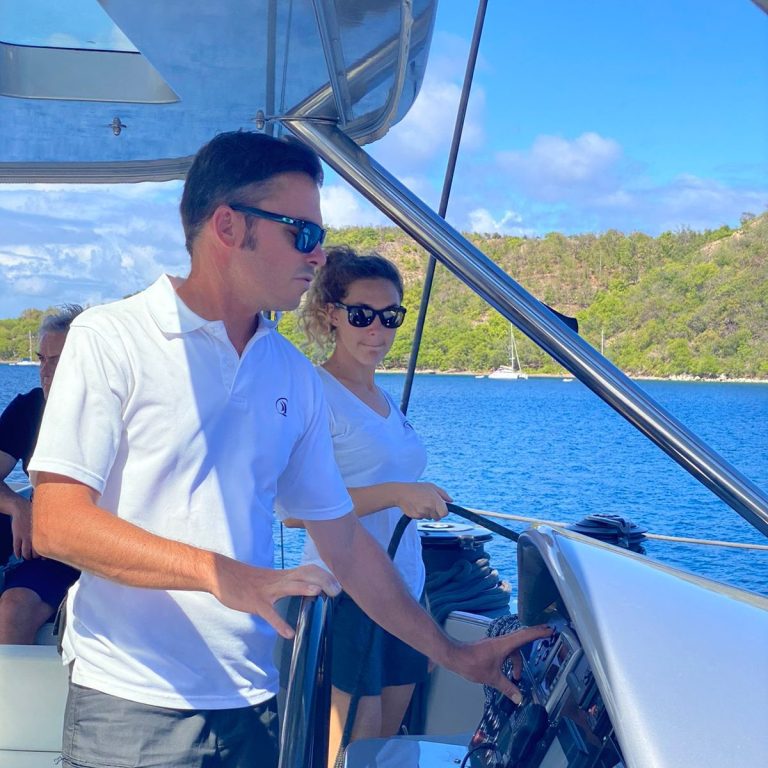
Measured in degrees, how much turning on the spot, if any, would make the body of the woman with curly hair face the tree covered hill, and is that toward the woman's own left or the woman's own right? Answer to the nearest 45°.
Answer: approximately 135° to the woman's own left

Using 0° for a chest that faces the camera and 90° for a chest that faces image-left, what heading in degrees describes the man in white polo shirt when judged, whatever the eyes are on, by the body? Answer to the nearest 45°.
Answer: approximately 315°
